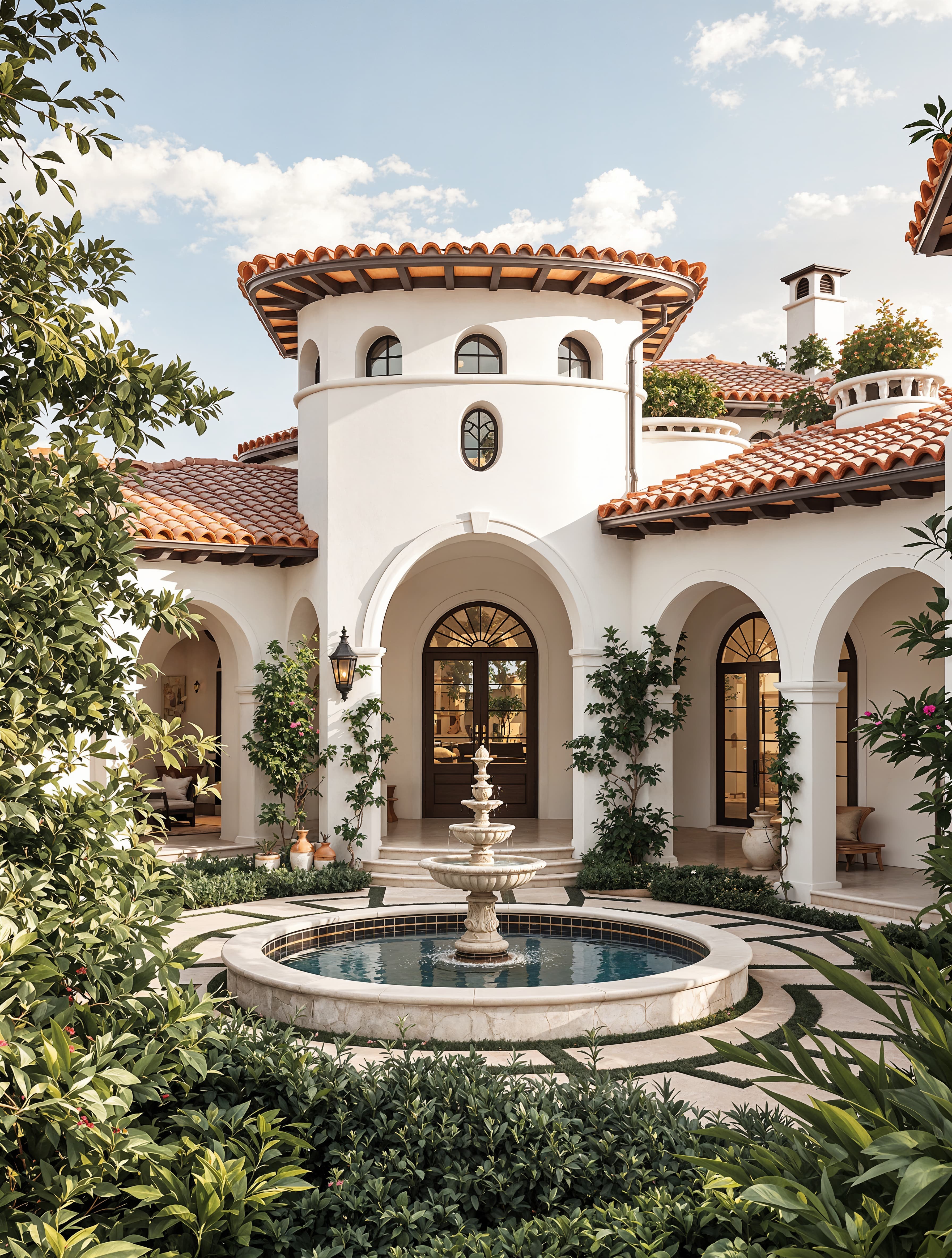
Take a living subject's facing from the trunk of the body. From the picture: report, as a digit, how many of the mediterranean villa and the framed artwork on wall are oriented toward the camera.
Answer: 2

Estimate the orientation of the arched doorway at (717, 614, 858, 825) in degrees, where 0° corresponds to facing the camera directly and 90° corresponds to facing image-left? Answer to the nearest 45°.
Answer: approximately 0°

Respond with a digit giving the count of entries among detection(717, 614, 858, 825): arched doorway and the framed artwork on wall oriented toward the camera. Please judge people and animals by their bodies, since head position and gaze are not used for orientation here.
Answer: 2

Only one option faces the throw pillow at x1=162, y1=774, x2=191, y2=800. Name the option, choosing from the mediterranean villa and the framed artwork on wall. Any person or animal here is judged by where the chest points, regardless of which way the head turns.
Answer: the framed artwork on wall

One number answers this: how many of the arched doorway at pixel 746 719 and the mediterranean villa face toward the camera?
2

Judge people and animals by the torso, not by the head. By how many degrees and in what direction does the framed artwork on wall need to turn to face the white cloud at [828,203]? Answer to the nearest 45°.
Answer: approximately 135° to its left

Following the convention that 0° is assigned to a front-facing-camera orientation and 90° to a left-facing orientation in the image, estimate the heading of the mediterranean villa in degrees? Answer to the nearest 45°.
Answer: approximately 0°
